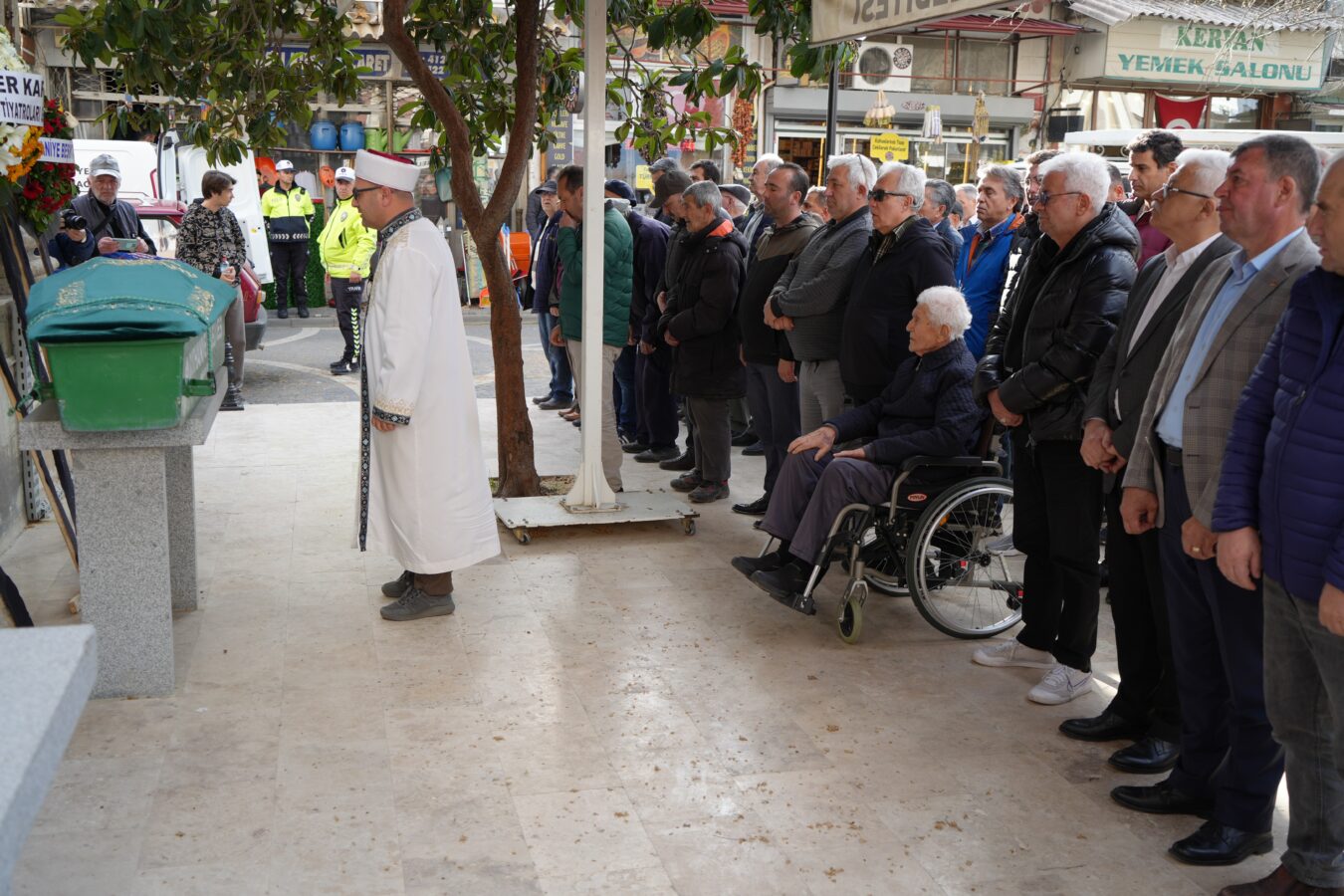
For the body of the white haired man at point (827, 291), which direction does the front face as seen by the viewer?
to the viewer's left

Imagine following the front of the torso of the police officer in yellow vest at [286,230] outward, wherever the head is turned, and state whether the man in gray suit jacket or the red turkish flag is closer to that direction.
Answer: the man in gray suit jacket

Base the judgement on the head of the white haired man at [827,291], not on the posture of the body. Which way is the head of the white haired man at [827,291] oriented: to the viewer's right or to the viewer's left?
to the viewer's left

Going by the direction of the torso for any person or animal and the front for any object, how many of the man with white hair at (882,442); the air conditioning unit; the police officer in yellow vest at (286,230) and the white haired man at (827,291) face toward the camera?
2

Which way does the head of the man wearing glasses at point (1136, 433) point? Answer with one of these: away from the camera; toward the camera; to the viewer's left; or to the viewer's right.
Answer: to the viewer's left

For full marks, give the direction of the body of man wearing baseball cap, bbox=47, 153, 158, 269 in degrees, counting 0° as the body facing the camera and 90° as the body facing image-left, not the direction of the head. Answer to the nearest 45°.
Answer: approximately 0°

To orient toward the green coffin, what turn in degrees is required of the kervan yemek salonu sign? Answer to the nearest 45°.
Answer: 0° — it already faces it

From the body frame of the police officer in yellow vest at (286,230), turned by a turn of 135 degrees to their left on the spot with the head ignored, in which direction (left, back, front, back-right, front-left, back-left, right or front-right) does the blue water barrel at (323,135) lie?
front-left

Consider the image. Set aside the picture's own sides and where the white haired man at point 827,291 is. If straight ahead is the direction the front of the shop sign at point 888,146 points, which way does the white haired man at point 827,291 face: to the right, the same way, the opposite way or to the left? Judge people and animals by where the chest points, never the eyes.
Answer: to the right

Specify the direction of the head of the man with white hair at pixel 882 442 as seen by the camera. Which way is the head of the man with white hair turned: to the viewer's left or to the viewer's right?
to the viewer's left

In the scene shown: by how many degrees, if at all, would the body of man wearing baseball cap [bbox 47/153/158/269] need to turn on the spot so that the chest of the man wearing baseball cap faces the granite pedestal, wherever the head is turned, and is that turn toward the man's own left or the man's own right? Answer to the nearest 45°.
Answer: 0° — they already face it
